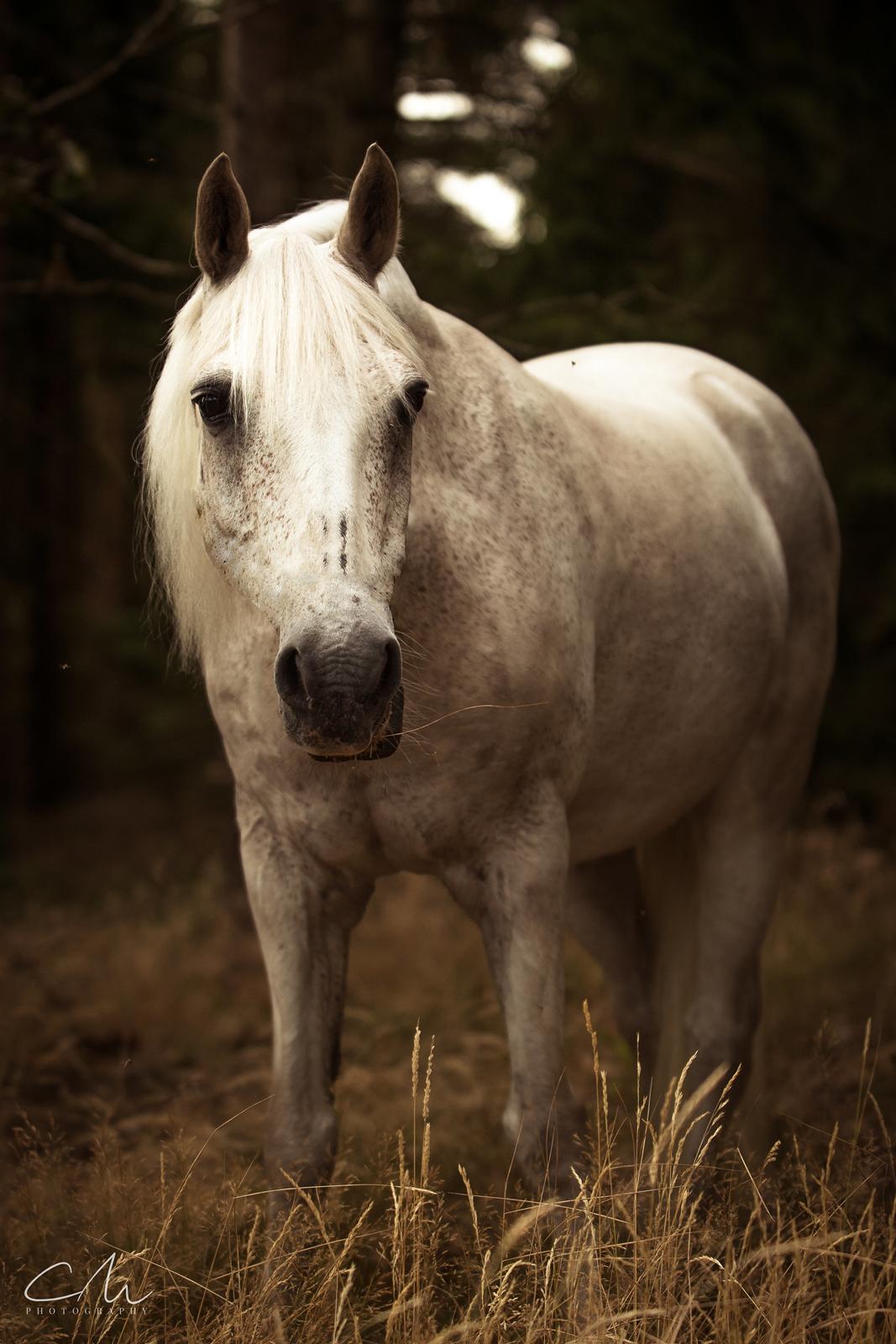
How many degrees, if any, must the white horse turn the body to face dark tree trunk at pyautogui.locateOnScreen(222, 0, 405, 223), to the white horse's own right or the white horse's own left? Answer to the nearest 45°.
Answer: approximately 135° to the white horse's own right

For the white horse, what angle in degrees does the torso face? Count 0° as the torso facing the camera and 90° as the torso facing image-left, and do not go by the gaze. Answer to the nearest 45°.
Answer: approximately 45°
